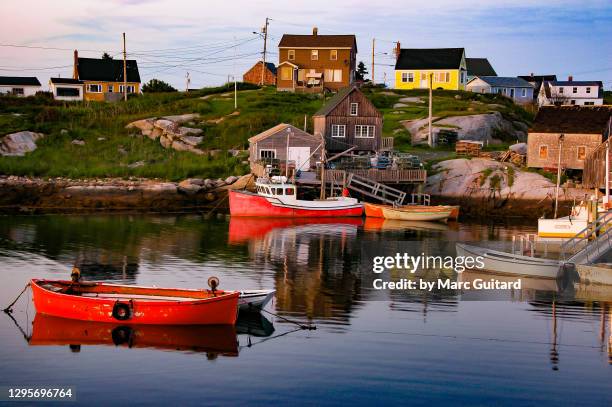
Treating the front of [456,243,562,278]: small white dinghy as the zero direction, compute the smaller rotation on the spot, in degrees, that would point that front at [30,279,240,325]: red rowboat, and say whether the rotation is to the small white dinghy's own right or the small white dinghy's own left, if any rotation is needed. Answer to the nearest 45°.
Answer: approximately 45° to the small white dinghy's own left

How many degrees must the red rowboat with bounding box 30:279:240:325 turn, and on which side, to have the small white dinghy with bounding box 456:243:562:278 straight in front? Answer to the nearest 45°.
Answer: approximately 180°

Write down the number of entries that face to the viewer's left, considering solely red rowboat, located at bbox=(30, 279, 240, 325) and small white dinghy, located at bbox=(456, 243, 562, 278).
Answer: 2

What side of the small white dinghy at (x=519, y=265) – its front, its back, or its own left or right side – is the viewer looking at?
left

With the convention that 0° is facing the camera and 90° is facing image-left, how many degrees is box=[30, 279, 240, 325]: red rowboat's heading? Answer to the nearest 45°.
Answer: approximately 90°
